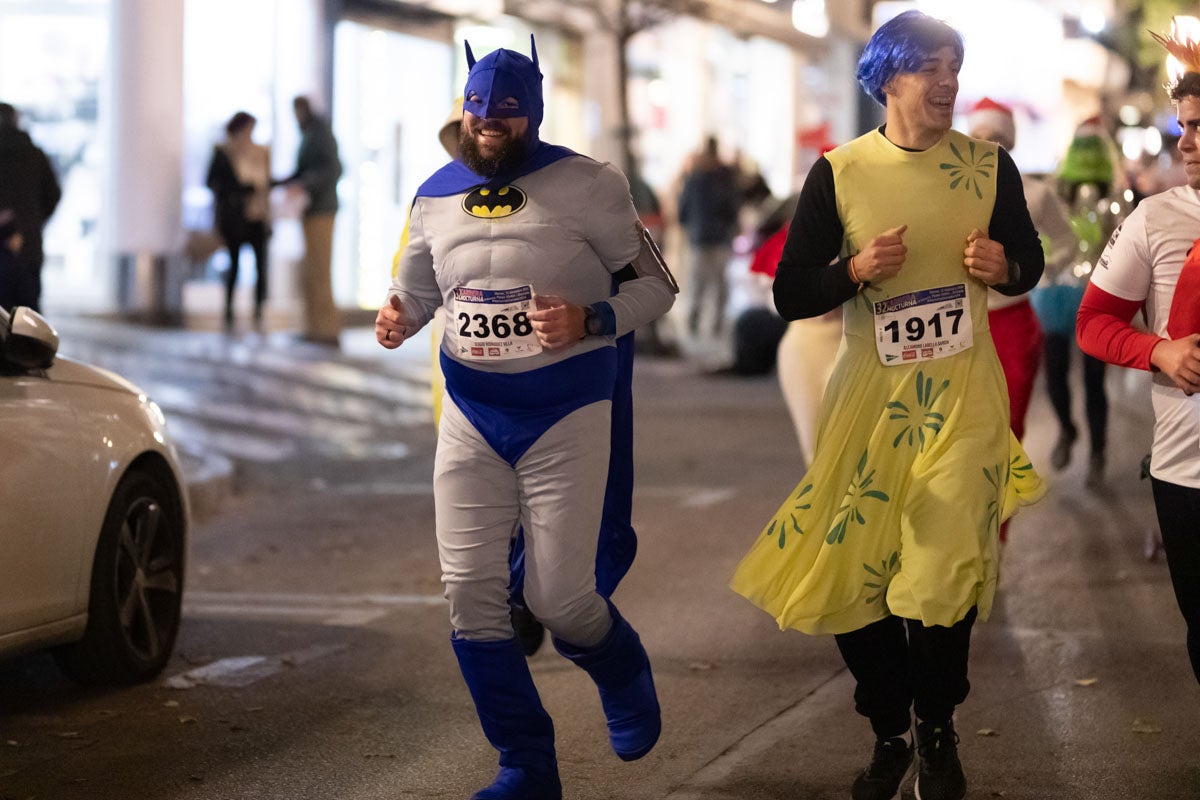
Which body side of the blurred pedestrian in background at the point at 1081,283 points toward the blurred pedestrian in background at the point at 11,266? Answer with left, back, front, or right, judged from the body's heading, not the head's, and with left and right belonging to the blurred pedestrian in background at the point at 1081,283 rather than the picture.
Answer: right

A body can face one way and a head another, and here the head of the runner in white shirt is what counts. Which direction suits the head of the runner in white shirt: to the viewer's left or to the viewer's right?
to the viewer's left

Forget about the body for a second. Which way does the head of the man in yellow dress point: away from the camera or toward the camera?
toward the camera

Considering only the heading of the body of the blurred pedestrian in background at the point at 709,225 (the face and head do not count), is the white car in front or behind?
behind

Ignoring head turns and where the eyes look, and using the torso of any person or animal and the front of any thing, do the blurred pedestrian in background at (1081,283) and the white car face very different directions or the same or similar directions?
very different directions

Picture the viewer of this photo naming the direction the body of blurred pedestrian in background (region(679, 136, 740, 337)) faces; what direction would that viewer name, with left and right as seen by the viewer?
facing away from the viewer

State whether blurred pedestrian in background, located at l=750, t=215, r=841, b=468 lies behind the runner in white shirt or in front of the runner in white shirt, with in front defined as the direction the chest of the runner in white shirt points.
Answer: behind

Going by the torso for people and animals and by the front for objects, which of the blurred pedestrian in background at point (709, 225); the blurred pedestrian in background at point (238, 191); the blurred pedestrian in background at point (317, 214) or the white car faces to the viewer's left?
the blurred pedestrian in background at point (317, 214)

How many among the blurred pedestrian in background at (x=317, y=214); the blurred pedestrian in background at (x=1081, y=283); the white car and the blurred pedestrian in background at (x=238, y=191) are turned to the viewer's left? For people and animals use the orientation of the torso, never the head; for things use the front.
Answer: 1

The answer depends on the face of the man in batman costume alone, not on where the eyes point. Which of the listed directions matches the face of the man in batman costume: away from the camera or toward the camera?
toward the camera

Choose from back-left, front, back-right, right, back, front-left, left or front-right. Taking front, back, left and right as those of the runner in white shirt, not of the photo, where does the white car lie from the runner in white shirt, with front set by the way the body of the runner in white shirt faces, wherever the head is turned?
back-right

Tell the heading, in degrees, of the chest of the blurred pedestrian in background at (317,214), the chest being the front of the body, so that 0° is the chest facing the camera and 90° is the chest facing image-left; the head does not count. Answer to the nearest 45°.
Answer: approximately 90°
